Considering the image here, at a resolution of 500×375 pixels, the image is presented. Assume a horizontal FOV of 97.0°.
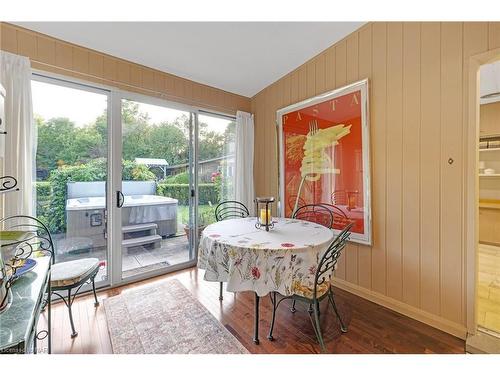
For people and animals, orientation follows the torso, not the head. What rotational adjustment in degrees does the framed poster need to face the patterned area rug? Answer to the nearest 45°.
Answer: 0° — it already faces it

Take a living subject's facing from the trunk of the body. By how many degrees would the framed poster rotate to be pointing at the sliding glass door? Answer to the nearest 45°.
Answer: approximately 45° to its right

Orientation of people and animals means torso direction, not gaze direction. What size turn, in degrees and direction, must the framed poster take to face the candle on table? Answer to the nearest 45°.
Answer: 0° — it already faces it

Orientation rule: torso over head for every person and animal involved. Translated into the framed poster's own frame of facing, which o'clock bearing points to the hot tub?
The hot tub is roughly at 1 o'clock from the framed poster.

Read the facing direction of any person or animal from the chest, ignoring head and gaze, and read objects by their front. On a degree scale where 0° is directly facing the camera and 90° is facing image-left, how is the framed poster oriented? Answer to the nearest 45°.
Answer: approximately 45°

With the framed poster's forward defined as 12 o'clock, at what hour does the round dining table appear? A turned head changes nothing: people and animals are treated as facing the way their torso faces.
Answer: The round dining table is roughly at 11 o'clock from the framed poster.
